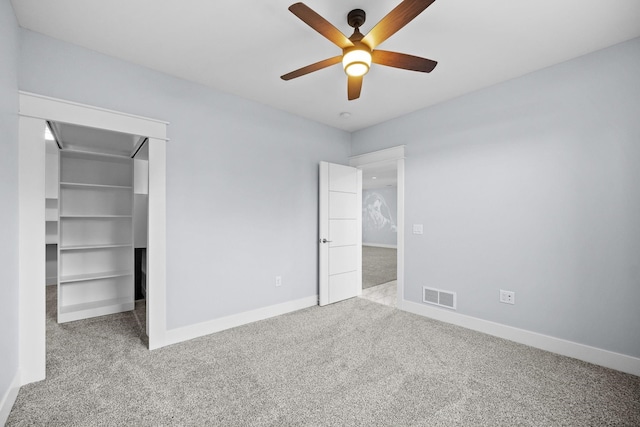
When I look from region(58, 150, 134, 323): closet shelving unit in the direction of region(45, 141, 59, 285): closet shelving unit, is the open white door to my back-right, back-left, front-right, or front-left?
back-right

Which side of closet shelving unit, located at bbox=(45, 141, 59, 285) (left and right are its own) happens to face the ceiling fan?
front

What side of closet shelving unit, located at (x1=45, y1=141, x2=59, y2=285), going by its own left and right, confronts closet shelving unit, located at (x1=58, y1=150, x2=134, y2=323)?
front
